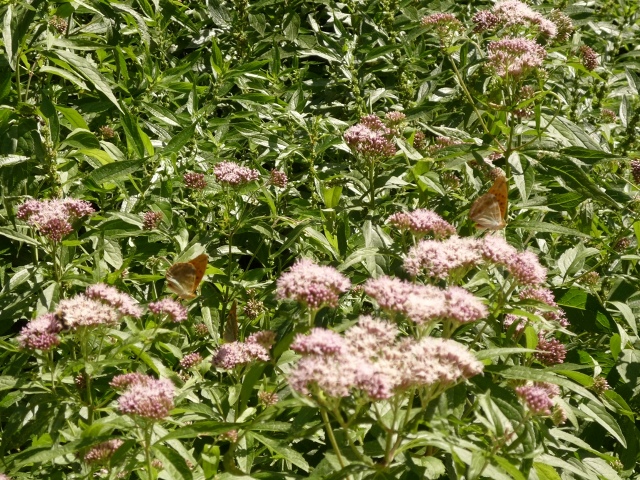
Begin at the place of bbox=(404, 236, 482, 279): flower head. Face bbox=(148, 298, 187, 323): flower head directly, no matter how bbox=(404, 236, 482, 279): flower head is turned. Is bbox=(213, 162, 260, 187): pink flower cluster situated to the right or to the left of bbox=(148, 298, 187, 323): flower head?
right

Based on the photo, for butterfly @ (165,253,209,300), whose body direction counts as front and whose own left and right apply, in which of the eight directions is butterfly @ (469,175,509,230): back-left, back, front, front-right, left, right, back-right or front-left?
front

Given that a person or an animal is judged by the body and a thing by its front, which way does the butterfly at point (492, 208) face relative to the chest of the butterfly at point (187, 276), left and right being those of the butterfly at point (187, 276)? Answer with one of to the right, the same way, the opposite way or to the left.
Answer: the same way

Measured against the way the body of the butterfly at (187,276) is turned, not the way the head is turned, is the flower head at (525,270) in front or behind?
in front

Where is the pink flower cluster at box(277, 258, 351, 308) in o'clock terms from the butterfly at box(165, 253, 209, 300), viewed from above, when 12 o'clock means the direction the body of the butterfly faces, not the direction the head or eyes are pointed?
The pink flower cluster is roughly at 12 o'clock from the butterfly.

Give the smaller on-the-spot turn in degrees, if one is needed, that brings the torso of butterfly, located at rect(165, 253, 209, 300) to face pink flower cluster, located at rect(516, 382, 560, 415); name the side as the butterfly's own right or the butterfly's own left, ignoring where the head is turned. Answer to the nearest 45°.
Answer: approximately 45° to the butterfly's own right

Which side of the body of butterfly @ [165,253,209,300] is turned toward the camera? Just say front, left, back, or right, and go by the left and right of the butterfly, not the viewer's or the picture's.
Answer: right
